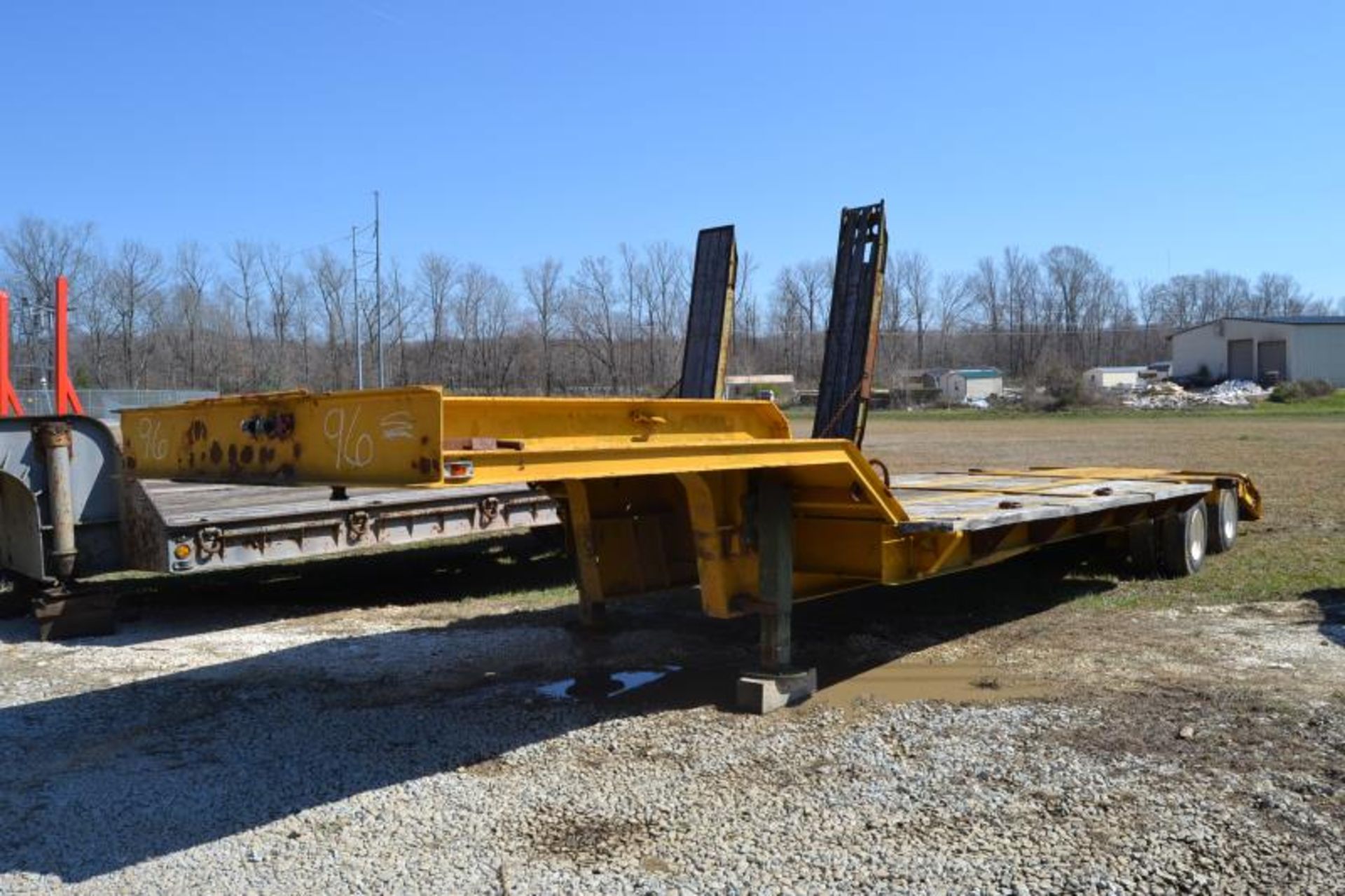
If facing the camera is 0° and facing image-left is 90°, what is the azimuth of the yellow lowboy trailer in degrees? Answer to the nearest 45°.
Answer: approximately 45°

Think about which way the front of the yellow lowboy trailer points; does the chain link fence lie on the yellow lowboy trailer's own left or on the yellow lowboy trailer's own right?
on the yellow lowboy trailer's own right
